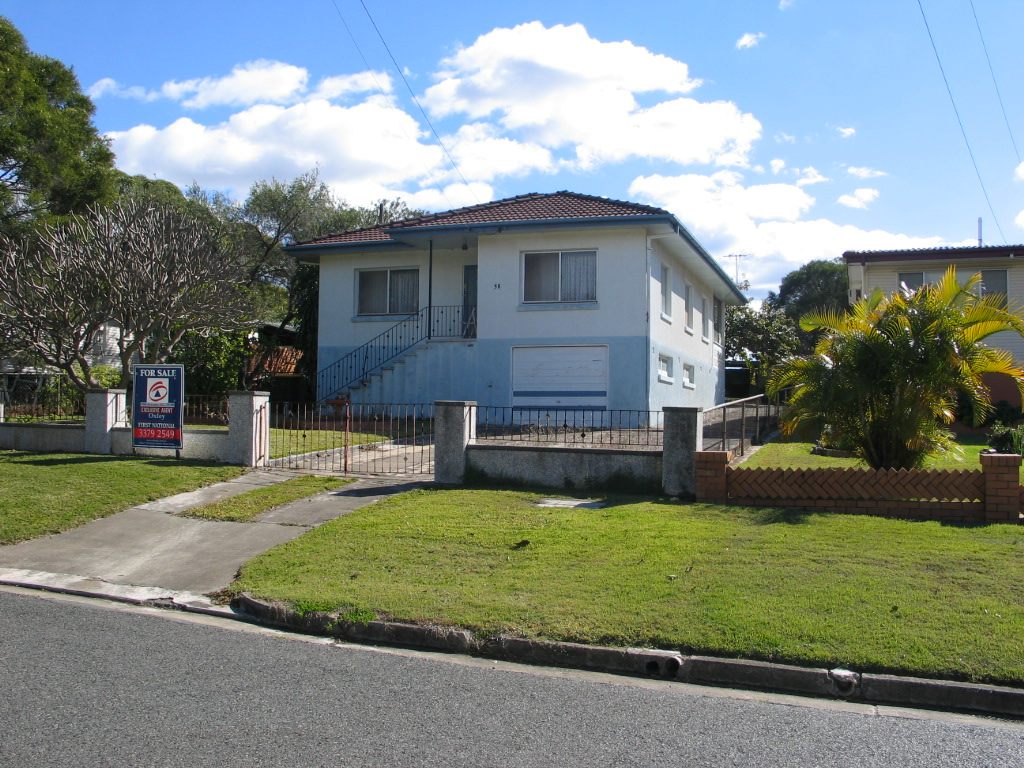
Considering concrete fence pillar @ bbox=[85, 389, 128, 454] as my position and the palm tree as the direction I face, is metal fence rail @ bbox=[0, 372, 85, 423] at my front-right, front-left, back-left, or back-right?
back-left

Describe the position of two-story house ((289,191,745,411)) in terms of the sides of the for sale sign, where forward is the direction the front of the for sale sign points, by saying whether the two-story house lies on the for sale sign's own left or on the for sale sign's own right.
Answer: on the for sale sign's own left

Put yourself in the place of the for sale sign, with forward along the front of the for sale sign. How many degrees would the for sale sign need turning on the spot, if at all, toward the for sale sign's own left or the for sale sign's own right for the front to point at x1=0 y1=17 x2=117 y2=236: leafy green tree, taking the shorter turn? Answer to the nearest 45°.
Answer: approximately 180°

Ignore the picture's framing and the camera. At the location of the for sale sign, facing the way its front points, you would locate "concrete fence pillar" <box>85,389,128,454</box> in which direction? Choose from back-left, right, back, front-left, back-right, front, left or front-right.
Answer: back-right

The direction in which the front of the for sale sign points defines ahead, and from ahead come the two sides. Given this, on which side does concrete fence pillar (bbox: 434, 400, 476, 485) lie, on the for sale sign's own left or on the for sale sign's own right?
on the for sale sign's own left

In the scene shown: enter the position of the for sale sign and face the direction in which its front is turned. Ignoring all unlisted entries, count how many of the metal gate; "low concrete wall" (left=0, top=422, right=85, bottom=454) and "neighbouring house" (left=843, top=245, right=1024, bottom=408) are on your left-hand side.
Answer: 2

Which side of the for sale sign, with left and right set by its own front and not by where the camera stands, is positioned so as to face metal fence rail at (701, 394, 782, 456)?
left

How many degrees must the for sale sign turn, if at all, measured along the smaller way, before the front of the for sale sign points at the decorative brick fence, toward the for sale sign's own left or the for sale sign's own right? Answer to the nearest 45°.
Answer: approximately 45° to the for sale sign's own left

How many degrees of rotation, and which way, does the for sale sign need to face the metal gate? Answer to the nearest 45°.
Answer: approximately 90° to its left

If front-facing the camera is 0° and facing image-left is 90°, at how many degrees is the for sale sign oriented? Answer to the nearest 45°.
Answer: approximately 0°
